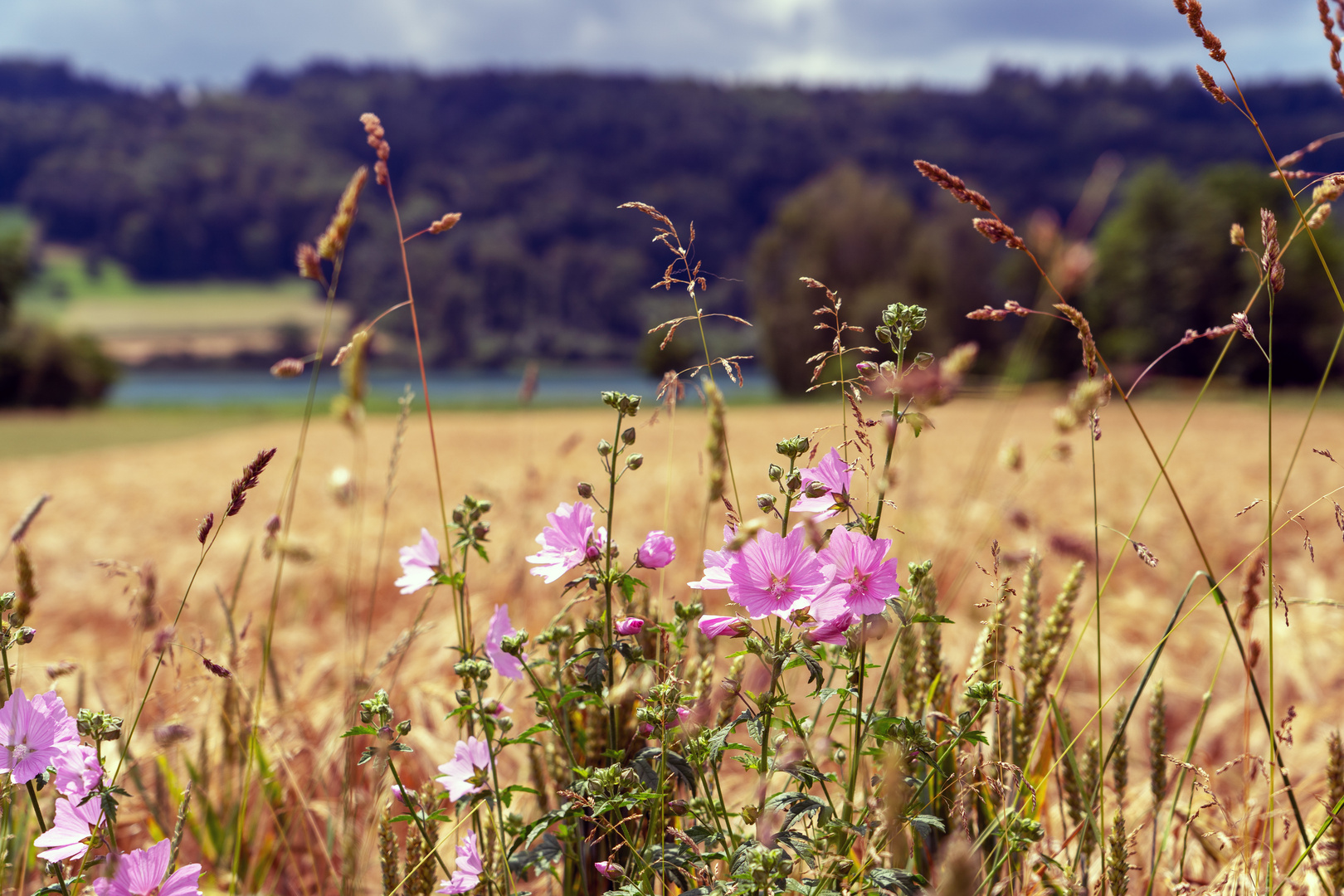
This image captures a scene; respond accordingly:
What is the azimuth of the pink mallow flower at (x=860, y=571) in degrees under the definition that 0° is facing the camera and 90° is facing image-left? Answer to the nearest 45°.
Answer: approximately 0°

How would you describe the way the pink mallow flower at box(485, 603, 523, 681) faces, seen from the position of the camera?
facing to the left of the viewer
